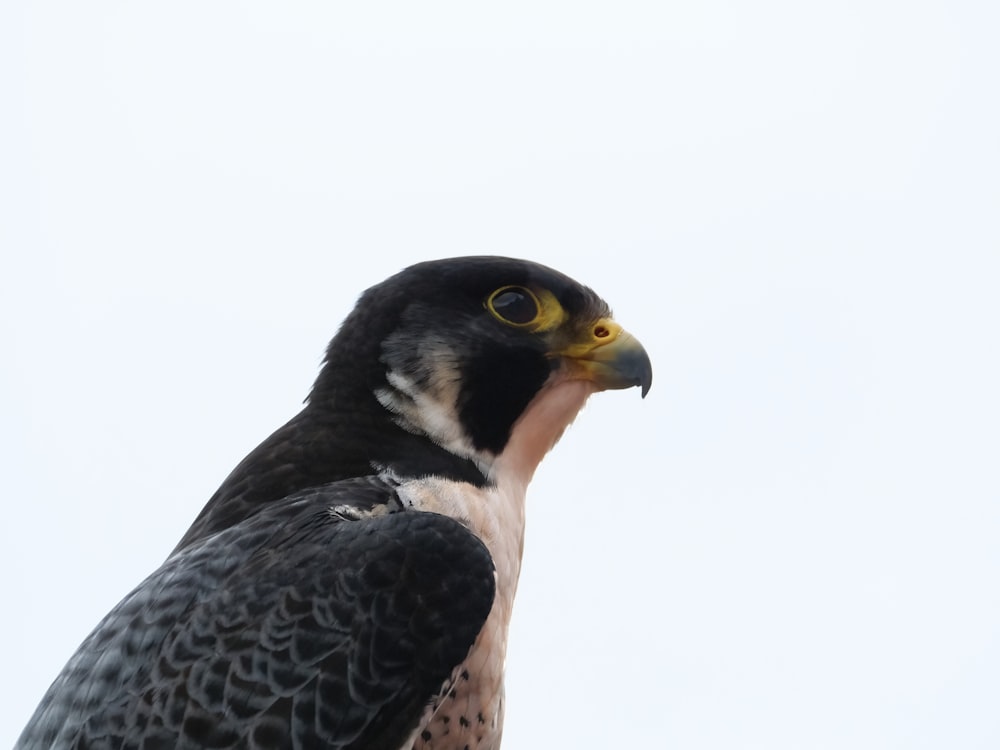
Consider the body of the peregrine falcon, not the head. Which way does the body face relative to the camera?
to the viewer's right
